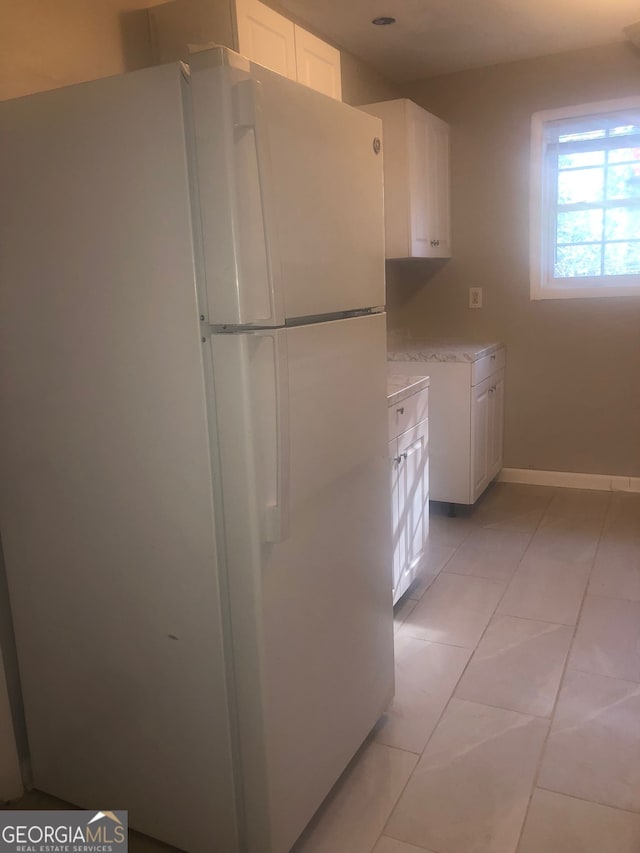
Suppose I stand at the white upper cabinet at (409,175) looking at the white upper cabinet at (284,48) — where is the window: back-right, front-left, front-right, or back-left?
back-left

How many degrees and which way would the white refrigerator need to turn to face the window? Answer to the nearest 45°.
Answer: approximately 90° to its left

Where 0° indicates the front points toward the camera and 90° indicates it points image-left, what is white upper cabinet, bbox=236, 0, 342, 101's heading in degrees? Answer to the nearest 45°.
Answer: approximately 315°

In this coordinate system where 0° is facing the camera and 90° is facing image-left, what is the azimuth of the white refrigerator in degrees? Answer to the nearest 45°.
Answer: approximately 315°

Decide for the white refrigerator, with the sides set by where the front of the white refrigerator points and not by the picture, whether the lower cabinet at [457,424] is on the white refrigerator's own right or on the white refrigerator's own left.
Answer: on the white refrigerator's own left

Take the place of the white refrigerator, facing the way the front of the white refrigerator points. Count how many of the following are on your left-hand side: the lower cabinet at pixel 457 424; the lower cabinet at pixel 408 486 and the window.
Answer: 3

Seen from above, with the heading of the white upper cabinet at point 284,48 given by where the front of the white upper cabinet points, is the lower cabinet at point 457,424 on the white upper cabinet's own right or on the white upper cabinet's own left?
on the white upper cabinet's own left

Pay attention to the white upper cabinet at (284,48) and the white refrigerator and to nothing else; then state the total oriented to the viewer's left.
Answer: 0

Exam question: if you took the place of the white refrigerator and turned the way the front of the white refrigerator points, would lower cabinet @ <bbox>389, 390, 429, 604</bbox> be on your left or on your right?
on your left

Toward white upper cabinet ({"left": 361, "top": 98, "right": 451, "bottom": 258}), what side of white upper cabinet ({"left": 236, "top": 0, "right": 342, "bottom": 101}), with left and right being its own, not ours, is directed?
left
